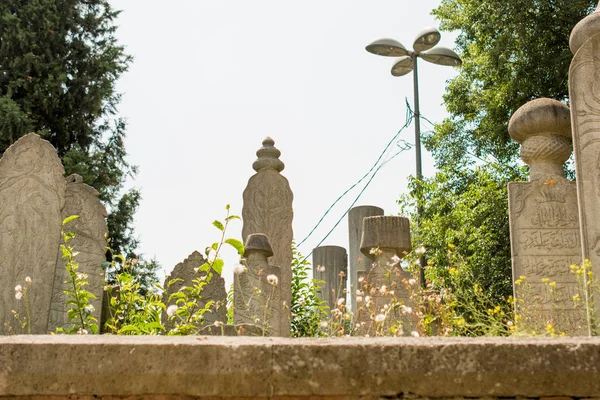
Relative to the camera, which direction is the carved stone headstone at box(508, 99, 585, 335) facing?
toward the camera

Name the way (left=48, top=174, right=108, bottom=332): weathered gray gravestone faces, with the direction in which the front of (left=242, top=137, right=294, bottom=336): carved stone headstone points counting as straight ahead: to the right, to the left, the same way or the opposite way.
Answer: the same way

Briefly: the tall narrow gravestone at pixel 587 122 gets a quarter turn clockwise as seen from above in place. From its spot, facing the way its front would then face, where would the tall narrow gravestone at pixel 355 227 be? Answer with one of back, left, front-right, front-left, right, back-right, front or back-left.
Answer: front-right

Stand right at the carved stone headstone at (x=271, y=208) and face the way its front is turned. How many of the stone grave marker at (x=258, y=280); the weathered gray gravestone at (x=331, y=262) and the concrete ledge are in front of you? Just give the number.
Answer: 2

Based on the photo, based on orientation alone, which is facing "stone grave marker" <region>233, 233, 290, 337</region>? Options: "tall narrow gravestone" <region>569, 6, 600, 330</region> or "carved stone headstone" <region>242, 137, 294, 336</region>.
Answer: the carved stone headstone

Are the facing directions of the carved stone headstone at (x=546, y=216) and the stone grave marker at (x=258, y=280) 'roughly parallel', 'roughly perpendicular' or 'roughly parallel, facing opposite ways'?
roughly parallel

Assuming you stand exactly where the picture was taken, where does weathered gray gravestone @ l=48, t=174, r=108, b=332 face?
facing the viewer

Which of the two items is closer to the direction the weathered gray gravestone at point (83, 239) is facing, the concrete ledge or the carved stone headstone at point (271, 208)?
the concrete ledge

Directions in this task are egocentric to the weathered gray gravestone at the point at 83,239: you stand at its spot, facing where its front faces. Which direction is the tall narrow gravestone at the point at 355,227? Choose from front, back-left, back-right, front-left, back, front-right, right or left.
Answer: left

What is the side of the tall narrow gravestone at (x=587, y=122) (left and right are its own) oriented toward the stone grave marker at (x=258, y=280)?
right

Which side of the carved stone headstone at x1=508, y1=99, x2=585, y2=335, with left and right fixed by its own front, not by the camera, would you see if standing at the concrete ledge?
front

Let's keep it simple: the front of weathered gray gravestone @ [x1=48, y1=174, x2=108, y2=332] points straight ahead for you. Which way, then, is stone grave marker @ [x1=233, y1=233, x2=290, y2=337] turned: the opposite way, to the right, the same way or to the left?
the same way

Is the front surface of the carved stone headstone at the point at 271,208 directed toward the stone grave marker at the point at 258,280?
yes

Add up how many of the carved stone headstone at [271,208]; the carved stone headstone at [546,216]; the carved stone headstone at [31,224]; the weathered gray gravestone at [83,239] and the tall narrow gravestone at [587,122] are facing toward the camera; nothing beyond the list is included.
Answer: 5

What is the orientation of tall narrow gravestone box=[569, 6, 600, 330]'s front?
toward the camera
